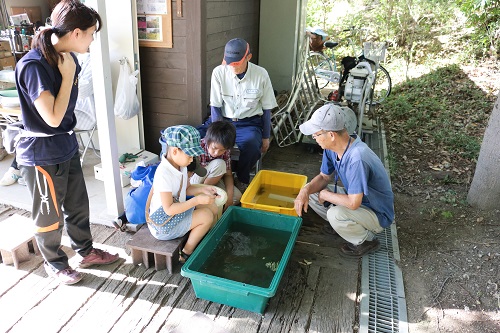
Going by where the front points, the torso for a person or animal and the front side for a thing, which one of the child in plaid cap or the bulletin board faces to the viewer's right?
the child in plaid cap

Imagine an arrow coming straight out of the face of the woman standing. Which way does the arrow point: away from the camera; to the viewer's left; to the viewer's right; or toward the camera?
to the viewer's right

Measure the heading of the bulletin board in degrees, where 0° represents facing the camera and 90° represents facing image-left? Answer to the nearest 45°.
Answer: approximately 0°

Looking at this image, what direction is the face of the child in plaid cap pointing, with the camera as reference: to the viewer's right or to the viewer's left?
to the viewer's right

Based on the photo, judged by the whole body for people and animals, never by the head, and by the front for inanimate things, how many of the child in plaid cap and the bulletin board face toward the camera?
1

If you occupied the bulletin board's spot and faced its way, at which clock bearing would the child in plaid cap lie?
The child in plaid cap is roughly at 12 o'clock from the bulletin board.

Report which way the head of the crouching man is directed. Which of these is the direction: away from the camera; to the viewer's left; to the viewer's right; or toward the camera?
to the viewer's left

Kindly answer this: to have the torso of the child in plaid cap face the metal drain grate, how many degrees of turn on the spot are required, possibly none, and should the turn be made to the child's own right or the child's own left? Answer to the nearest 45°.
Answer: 0° — they already face it

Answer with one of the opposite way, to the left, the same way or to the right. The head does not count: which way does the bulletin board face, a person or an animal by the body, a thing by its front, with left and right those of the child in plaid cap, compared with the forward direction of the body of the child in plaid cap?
to the right

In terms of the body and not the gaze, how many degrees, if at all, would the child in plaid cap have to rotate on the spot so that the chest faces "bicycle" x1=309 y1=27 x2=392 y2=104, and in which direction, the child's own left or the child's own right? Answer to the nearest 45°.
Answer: approximately 45° to the child's own left

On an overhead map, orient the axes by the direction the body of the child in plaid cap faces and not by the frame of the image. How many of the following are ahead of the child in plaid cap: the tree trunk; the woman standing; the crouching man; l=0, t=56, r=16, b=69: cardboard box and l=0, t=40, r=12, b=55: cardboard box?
2

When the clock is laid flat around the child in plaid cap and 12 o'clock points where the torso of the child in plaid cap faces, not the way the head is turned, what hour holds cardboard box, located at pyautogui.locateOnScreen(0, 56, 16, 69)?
The cardboard box is roughly at 8 o'clock from the child in plaid cap.

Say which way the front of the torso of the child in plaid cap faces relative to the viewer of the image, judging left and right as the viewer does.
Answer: facing to the right of the viewer
